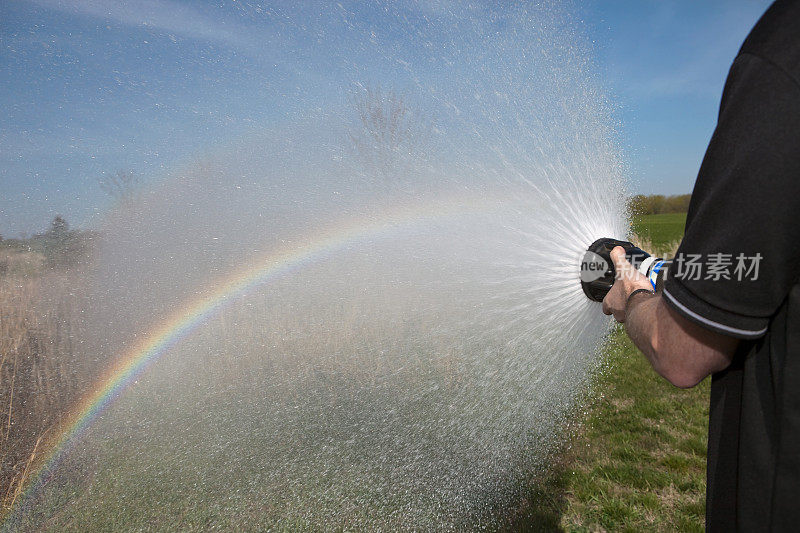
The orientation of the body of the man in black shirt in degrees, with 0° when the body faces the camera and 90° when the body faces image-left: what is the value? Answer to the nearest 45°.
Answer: approximately 135°
